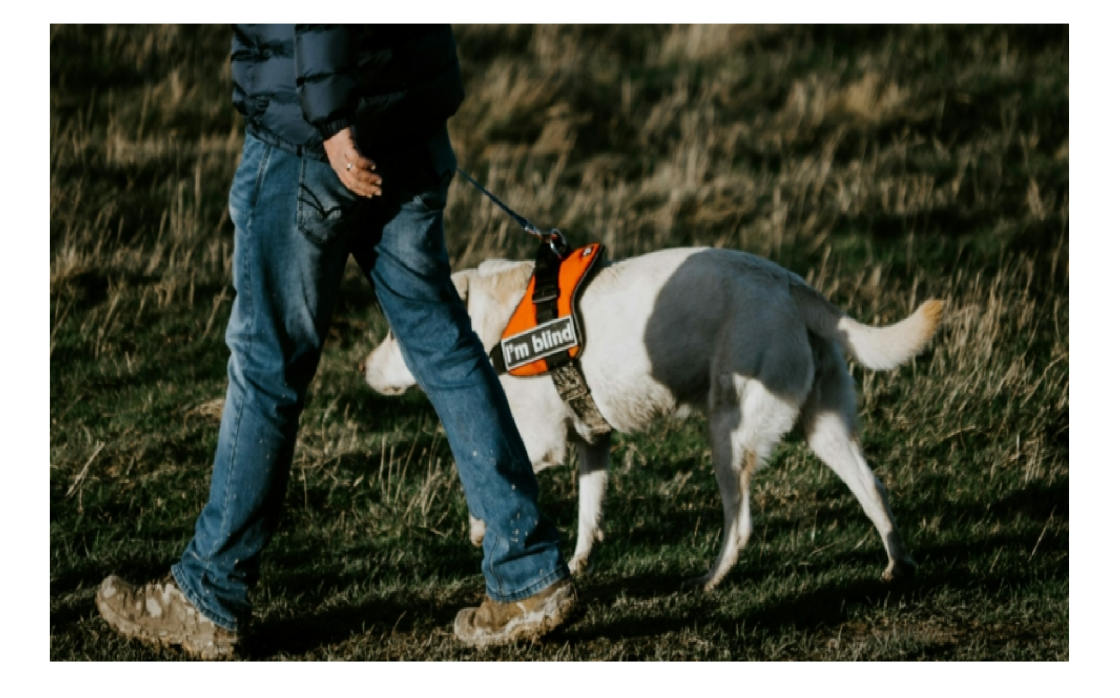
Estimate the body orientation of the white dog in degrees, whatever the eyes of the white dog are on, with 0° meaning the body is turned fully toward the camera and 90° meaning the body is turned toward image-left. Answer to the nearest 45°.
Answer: approximately 90°
